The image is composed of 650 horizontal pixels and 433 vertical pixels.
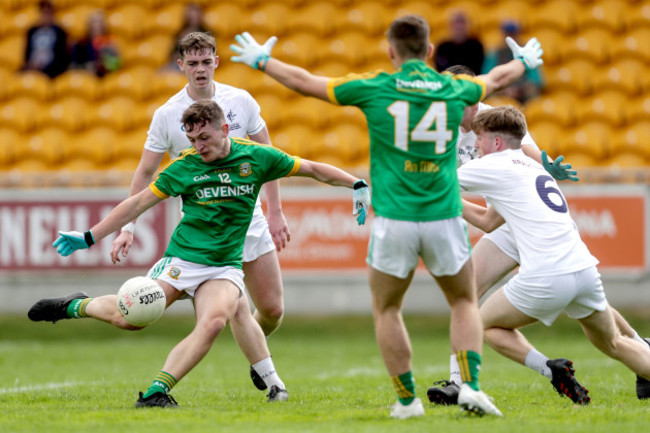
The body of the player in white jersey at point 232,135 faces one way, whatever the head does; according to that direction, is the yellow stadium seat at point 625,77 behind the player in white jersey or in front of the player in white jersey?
behind

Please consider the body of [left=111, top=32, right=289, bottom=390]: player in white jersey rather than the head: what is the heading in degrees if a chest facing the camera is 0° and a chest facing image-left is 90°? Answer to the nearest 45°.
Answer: approximately 0°

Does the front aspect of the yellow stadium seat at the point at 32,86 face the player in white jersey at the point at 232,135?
yes

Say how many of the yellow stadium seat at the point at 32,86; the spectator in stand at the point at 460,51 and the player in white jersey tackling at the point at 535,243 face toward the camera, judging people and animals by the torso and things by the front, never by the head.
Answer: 2

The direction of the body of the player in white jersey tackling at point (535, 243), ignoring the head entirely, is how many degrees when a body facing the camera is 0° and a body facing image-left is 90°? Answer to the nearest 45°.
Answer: approximately 135°

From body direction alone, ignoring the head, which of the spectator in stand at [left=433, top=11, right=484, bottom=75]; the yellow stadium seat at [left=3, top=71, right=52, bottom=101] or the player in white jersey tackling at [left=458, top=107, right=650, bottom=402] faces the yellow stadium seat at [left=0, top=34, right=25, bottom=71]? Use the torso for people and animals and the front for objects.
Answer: the player in white jersey tackling

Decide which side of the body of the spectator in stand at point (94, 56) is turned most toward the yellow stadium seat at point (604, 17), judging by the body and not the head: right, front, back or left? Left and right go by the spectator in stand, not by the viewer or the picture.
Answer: left

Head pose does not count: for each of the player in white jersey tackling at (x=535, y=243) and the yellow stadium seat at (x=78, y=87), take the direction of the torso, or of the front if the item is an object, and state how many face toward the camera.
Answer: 1

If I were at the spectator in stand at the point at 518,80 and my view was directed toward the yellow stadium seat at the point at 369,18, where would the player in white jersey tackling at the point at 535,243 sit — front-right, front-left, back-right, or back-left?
back-left
